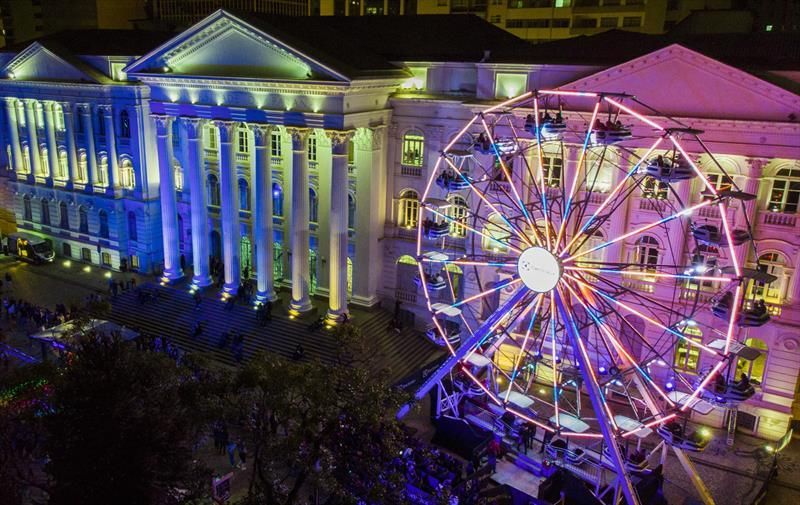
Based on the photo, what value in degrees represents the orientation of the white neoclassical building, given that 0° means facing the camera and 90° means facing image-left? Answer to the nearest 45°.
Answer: approximately 45°

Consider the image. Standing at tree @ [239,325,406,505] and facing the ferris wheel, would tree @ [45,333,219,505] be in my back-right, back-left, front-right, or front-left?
back-left

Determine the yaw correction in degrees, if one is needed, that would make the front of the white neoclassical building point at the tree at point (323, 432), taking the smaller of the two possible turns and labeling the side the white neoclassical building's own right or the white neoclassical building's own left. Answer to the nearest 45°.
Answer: approximately 45° to the white neoclassical building's own left

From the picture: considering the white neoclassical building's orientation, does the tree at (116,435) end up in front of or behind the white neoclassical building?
in front
